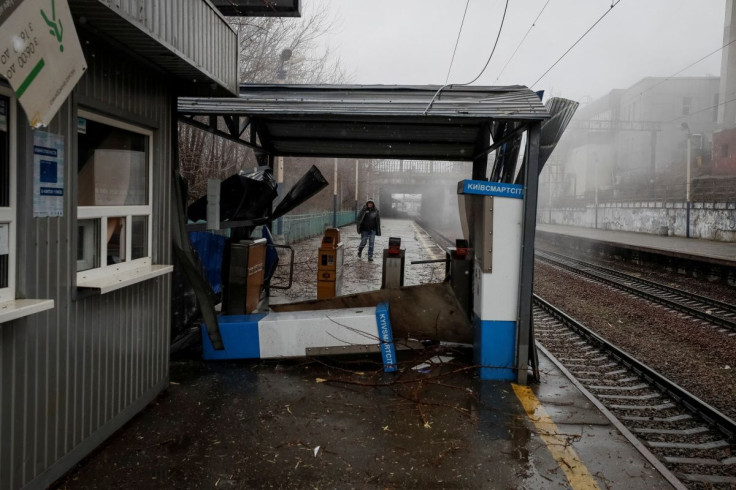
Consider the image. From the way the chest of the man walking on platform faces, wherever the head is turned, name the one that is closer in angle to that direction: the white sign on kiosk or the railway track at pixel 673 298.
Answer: the white sign on kiosk

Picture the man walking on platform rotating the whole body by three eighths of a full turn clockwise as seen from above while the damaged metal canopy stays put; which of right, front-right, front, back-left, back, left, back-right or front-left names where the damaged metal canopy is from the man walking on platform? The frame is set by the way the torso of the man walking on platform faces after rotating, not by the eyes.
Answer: back-left

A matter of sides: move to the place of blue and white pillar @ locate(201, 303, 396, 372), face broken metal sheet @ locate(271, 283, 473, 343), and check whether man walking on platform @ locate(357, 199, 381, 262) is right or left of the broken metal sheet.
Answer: left

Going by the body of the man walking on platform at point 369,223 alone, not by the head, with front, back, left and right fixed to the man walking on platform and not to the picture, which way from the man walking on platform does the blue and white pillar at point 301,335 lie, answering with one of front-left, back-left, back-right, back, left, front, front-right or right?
front

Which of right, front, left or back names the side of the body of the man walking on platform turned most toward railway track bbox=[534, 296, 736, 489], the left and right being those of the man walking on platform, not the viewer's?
front

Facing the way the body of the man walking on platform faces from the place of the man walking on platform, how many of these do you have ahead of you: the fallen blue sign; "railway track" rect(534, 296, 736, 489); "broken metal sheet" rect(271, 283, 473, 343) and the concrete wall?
3

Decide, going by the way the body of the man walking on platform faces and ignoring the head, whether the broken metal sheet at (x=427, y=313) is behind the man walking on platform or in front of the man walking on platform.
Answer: in front

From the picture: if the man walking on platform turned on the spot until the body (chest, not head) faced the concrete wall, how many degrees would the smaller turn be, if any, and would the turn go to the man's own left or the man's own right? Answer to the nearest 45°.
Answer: approximately 135° to the man's own left

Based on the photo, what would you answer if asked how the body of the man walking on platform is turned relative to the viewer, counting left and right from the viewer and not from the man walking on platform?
facing the viewer

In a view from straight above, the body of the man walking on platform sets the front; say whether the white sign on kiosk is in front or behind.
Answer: in front

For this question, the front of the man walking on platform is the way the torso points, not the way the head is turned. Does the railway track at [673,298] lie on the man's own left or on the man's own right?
on the man's own left

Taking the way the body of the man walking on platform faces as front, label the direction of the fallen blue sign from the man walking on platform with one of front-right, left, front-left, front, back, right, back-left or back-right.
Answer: front
